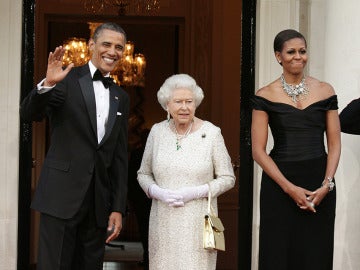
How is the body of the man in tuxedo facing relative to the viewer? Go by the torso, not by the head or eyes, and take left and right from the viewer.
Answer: facing the viewer and to the right of the viewer

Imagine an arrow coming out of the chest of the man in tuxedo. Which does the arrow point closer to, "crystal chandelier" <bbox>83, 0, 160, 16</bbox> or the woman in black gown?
the woman in black gown

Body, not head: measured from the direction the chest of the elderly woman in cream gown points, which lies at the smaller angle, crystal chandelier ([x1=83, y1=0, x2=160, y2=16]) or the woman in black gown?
the woman in black gown

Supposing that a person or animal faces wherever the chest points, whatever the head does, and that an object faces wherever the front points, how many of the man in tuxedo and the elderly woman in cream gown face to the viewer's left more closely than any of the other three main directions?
0

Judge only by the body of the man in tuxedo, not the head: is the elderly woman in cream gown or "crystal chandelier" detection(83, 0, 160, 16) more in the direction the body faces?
the elderly woman in cream gown

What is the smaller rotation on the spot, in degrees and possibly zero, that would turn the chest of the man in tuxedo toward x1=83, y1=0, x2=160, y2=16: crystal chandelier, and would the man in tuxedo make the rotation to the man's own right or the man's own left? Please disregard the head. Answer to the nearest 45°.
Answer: approximately 135° to the man's own left

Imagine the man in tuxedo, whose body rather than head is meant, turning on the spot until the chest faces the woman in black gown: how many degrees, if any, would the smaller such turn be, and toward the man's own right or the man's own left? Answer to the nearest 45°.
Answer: approximately 45° to the man's own left

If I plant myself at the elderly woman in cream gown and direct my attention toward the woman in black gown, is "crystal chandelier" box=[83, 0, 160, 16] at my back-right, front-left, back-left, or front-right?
back-left

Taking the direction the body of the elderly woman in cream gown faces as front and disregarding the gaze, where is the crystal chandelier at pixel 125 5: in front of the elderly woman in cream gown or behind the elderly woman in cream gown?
behind

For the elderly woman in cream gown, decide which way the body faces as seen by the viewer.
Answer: toward the camera
